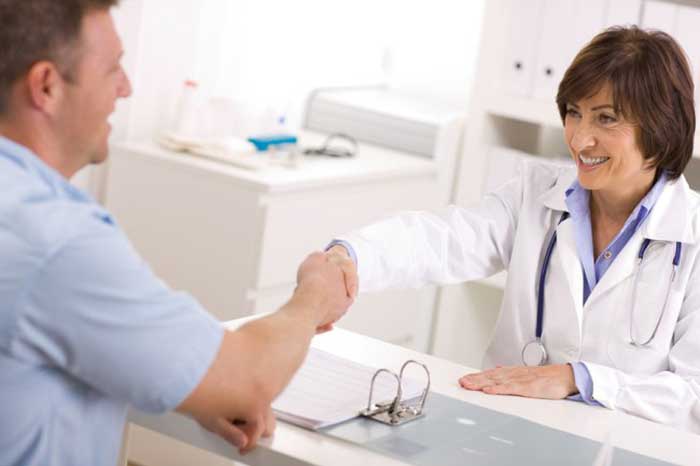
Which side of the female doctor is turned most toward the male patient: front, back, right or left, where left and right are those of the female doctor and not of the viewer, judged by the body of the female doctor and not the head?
front

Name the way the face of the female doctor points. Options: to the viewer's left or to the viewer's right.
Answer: to the viewer's left

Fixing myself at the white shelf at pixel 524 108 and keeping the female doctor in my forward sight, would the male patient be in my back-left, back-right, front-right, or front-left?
front-right

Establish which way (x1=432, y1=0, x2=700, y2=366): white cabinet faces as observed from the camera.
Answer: facing the viewer

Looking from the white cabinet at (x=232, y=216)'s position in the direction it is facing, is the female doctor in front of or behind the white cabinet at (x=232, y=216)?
in front

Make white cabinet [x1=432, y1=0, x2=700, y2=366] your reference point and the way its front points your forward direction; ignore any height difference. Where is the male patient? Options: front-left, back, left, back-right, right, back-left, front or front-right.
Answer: front

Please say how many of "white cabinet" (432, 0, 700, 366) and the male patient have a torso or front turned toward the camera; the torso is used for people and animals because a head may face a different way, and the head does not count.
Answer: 1

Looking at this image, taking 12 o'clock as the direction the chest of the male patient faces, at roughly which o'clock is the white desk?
The white desk is roughly at 12 o'clock from the male patient.

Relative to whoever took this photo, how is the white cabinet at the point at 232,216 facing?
facing the viewer and to the right of the viewer

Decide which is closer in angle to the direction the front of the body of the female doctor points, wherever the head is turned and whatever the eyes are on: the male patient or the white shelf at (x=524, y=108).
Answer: the male patient

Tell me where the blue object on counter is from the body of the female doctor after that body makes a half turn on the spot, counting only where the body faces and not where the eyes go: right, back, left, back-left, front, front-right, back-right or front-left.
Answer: left

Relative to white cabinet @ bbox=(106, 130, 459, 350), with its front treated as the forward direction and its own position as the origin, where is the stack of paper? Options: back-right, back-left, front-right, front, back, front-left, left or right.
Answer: front-right

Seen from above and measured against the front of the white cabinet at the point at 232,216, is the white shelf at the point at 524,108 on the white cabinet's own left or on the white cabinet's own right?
on the white cabinet's own left

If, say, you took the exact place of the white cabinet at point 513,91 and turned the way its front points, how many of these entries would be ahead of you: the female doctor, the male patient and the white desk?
3

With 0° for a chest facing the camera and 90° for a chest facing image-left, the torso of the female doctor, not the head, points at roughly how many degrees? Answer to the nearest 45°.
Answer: approximately 45°

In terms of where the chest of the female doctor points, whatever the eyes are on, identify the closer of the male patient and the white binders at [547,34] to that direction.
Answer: the male patient
